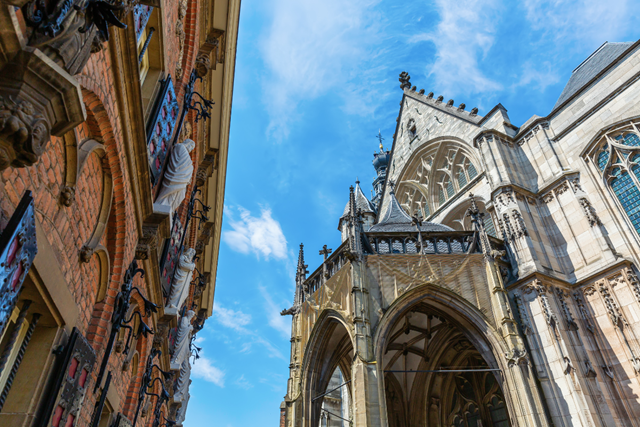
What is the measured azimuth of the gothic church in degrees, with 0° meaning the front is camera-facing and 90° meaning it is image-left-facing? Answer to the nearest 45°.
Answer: approximately 45°

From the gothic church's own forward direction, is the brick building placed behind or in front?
in front
